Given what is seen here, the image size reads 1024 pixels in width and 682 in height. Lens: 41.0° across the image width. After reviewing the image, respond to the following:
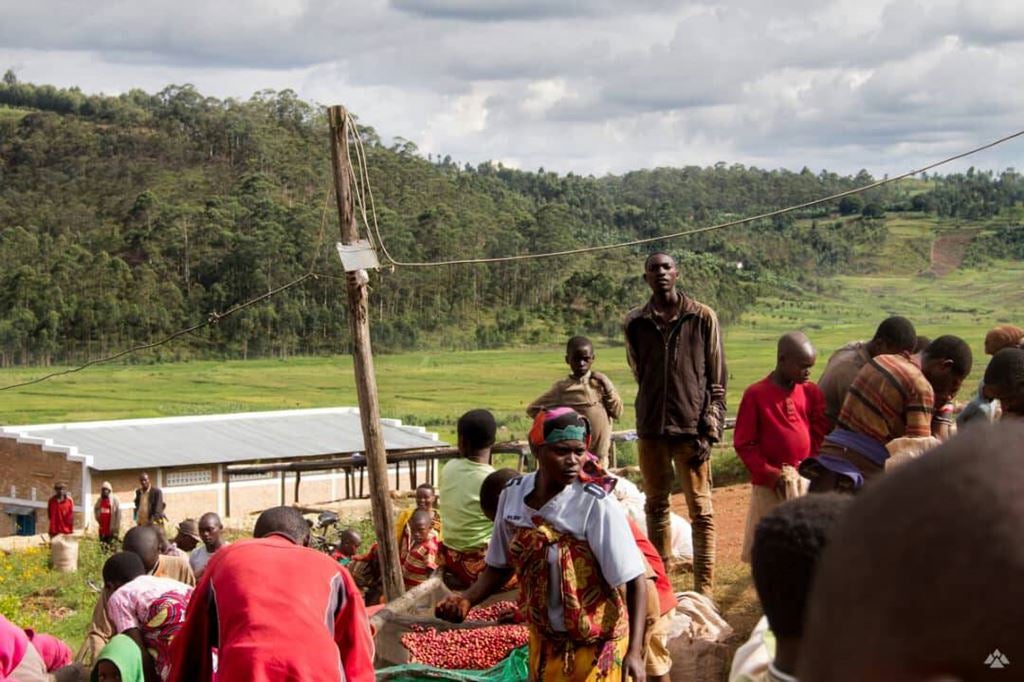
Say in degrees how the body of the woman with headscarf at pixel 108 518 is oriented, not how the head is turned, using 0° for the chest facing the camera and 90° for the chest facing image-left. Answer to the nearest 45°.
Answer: approximately 0°

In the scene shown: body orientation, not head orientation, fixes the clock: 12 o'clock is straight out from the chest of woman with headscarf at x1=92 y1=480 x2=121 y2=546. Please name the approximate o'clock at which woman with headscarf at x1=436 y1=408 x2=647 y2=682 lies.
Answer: woman with headscarf at x1=436 y1=408 x2=647 y2=682 is roughly at 12 o'clock from woman with headscarf at x1=92 y1=480 x2=121 y2=546.

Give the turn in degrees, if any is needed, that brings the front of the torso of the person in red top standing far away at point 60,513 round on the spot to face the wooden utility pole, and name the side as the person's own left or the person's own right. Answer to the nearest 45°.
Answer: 0° — they already face it

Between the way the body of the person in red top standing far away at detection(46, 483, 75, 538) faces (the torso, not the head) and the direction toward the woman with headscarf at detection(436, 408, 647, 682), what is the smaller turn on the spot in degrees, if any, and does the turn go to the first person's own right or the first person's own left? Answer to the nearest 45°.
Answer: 0° — they already face them

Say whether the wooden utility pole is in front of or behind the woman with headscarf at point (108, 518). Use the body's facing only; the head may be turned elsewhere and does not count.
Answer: in front

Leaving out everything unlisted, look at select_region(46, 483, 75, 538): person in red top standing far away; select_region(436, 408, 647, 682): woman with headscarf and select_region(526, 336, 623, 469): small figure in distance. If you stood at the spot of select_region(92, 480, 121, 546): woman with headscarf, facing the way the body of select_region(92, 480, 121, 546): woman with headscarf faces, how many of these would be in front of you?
2

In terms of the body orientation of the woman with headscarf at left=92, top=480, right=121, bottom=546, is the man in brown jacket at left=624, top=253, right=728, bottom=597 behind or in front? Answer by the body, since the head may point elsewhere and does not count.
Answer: in front

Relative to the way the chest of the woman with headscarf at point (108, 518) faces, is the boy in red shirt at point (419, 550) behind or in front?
in front
